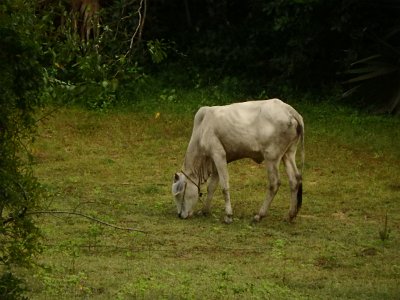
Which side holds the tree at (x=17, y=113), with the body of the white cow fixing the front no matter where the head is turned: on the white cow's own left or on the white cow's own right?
on the white cow's own left

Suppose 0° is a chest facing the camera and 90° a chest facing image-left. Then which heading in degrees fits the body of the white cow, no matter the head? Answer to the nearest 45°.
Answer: approximately 90°
